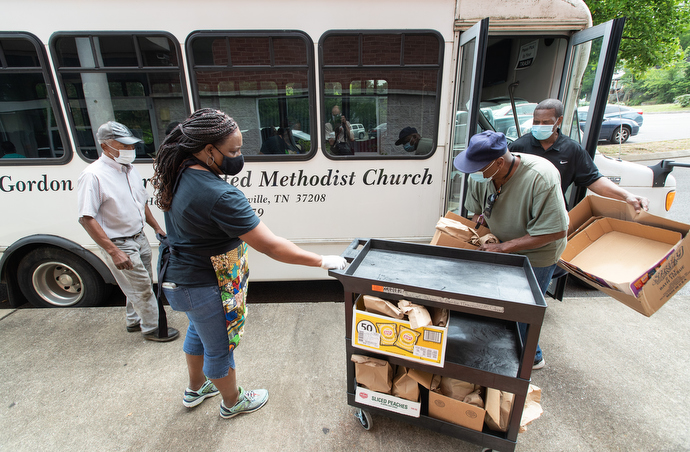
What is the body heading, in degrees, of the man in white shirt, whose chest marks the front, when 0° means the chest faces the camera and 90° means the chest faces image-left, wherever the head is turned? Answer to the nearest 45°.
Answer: approximately 315°

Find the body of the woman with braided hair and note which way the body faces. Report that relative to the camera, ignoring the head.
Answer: to the viewer's right

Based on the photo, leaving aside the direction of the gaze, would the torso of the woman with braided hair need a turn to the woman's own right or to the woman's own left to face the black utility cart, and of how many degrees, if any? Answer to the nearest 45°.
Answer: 0° — they already face it

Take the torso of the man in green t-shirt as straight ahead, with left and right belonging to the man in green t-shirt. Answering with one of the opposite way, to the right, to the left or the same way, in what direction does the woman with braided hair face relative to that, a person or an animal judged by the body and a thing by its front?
the opposite way

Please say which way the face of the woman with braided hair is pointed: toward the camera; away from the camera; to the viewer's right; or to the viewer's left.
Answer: to the viewer's right

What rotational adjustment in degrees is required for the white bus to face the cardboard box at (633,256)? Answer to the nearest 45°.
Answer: approximately 45° to its right

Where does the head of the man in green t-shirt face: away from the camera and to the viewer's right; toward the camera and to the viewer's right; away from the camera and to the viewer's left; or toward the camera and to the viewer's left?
toward the camera and to the viewer's left

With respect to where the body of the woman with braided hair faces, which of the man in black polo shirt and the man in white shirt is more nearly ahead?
the man in black polo shirt

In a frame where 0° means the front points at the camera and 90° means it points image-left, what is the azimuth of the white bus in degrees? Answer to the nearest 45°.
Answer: approximately 270°

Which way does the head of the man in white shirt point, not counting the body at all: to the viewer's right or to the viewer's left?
to the viewer's right

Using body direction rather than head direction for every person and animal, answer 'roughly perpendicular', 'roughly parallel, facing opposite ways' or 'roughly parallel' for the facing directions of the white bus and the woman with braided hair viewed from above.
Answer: roughly parallel
